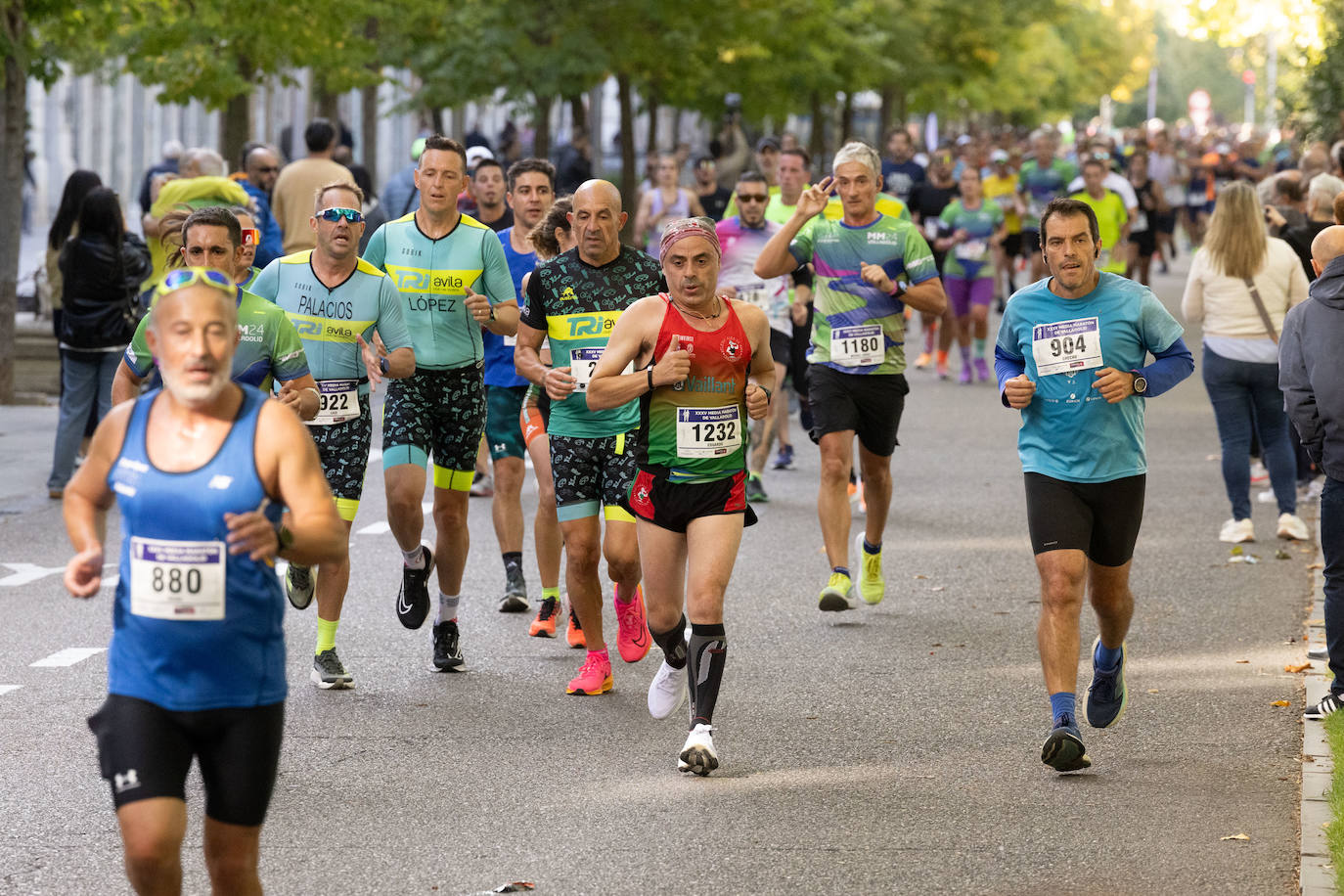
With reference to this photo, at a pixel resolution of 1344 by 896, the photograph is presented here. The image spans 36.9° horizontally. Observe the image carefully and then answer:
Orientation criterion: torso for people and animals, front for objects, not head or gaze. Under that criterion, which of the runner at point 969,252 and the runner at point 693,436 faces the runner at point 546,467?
the runner at point 969,252

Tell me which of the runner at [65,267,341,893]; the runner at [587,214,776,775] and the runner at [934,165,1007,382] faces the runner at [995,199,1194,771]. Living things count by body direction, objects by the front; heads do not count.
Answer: the runner at [934,165,1007,382]

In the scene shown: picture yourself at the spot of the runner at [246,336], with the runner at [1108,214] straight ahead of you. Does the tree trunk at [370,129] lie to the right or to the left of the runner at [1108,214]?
left

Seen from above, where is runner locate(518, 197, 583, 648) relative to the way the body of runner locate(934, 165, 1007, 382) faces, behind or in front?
in front

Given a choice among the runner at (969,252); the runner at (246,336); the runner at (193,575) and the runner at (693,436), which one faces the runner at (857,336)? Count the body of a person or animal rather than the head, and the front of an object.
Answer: the runner at (969,252)

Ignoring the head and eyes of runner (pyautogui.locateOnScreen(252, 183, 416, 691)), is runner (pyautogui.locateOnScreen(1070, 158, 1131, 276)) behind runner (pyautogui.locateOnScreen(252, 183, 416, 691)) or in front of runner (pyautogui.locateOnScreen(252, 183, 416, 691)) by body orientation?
behind

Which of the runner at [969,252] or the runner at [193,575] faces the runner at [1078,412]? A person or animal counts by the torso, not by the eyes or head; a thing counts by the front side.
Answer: the runner at [969,252]

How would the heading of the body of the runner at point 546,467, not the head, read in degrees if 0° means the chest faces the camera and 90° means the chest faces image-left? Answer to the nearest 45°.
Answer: approximately 0°

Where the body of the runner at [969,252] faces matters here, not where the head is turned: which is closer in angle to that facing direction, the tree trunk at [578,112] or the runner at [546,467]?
the runner
